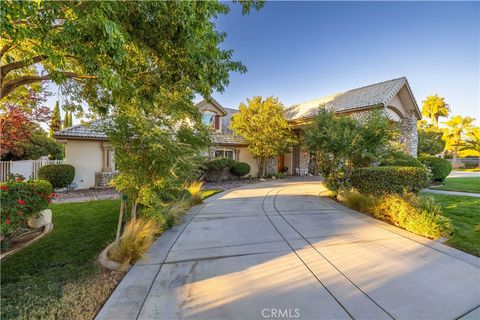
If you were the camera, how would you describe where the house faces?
facing the viewer and to the right of the viewer

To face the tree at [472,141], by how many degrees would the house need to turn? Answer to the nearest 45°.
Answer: approximately 90° to its left

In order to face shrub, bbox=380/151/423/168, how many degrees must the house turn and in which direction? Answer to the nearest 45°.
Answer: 0° — it already faces it

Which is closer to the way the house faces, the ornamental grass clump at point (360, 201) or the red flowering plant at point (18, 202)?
the ornamental grass clump

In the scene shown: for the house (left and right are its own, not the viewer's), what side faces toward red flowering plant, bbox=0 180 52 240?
front

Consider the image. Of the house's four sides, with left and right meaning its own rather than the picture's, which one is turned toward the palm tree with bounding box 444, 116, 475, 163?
left

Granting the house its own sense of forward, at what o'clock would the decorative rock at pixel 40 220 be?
The decorative rock is roughly at 3 o'clock from the house.

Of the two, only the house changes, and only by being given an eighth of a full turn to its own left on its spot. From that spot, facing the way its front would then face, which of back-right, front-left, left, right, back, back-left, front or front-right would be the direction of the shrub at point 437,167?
front

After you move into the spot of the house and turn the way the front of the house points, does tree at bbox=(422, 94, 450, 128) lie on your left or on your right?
on your left
